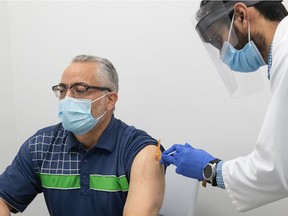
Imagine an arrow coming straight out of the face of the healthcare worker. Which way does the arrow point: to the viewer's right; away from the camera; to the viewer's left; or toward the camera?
to the viewer's left

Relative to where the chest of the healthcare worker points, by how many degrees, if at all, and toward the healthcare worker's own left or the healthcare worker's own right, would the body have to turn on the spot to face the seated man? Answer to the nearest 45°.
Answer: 0° — they already face them

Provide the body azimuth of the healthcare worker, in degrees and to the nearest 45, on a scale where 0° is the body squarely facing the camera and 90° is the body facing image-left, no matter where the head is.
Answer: approximately 90°
